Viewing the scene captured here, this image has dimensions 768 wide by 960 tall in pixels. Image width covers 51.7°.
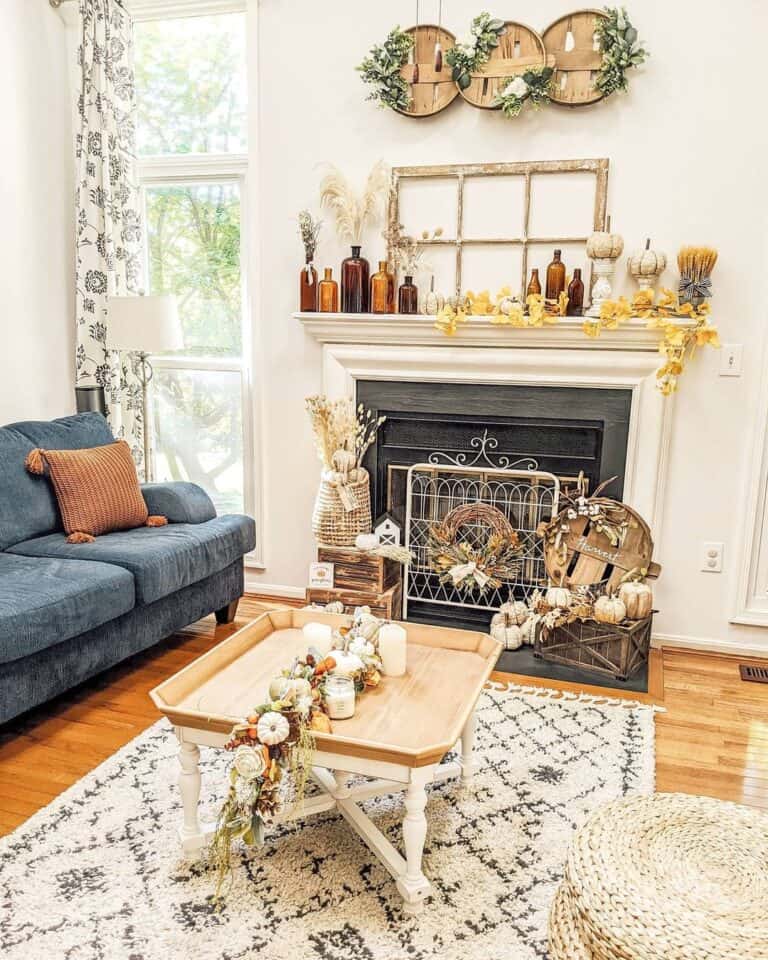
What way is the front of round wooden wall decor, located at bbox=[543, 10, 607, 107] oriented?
toward the camera

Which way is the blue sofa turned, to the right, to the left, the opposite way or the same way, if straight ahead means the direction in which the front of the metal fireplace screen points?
to the left

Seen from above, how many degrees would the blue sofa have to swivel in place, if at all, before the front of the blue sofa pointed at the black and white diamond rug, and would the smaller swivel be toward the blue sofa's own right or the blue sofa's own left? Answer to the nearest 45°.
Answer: approximately 45° to the blue sofa's own right

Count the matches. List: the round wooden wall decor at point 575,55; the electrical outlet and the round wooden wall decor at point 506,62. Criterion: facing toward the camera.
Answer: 3

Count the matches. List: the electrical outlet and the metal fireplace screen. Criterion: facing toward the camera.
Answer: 2

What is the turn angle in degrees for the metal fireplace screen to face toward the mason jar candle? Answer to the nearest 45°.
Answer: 0° — it already faces it

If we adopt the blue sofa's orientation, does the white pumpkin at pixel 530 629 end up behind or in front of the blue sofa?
in front

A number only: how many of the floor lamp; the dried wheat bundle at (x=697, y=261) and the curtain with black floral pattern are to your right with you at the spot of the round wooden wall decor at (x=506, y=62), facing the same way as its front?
2

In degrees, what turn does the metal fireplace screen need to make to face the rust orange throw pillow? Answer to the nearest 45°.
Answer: approximately 90° to its right

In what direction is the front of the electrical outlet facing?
toward the camera
